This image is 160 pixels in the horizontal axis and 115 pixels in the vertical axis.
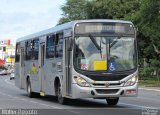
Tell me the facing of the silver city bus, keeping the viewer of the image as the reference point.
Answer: facing the viewer and to the right of the viewer
